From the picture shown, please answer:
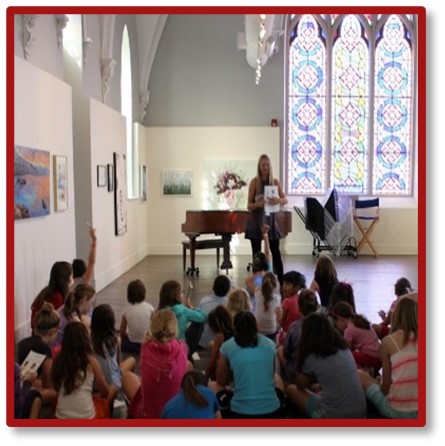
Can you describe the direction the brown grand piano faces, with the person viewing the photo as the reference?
facing away from the viewer and to the left of the viewer

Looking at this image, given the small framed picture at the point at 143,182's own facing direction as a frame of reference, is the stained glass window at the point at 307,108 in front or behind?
in front

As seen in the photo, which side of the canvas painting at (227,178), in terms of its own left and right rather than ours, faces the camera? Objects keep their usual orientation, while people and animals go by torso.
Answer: front

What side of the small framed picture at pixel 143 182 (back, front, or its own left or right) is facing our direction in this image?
right

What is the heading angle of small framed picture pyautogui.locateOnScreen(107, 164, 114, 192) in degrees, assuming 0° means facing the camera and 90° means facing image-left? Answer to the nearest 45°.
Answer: approximately 270°

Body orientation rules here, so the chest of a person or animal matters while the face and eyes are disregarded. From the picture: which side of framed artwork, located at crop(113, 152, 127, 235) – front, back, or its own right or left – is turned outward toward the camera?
right

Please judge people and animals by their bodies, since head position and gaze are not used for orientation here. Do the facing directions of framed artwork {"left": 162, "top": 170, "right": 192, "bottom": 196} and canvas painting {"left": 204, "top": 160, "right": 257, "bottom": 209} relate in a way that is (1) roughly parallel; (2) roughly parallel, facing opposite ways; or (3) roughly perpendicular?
roughly parallel

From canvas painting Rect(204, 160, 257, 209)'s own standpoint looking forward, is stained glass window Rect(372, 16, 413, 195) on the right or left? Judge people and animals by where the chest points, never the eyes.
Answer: on its left

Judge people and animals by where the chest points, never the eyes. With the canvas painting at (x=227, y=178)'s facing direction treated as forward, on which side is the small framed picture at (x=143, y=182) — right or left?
on its right

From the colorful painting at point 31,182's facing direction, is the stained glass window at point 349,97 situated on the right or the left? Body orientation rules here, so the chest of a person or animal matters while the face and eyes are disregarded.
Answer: on its left

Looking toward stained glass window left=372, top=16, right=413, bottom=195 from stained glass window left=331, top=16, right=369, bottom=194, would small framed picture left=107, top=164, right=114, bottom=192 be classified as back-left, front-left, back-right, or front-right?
back-right

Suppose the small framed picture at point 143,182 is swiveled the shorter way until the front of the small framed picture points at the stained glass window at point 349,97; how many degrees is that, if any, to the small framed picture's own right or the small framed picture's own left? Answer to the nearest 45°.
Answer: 0° — it already faces it

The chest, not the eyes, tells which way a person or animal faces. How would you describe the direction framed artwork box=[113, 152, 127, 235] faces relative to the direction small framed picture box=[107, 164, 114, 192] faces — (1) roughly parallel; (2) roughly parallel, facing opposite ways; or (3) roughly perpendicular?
roughly parallel

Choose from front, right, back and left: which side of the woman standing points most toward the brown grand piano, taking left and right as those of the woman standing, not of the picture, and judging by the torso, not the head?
back

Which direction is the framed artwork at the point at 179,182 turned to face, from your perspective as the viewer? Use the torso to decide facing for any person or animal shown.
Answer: facing the viewer

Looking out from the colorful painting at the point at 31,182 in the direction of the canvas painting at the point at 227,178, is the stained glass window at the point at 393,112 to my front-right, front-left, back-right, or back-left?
front-right

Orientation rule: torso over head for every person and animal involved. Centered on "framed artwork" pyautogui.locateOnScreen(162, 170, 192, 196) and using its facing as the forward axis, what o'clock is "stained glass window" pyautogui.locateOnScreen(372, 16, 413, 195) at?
The stained glass window is roughly at 9 o'clock from the framed artwork.
